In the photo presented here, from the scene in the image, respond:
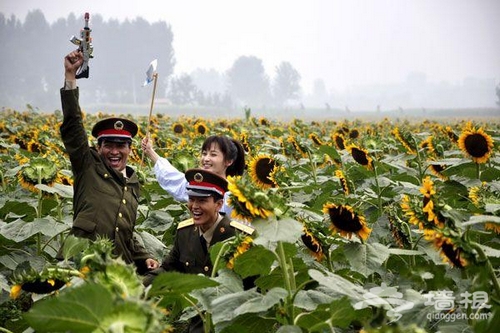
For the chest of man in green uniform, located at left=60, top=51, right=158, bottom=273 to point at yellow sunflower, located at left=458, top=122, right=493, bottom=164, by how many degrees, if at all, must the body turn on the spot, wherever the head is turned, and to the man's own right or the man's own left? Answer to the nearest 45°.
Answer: approximately 45° to the man's own left

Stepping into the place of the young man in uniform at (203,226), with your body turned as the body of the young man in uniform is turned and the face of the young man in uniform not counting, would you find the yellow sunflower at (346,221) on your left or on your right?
on your left

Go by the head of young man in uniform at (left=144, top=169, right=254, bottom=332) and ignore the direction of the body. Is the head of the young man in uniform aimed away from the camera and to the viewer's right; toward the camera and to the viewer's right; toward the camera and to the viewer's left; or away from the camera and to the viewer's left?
toward the camera and to the viewer's left

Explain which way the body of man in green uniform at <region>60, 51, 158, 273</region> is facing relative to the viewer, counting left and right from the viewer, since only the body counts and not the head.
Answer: facing the viewer and to the right of the viewer

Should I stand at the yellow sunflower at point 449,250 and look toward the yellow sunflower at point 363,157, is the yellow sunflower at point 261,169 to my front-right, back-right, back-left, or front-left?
front-left

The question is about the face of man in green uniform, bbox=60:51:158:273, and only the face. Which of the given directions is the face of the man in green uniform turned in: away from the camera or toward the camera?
toward the camera

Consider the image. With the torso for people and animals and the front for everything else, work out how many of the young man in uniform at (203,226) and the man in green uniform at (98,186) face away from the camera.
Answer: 0

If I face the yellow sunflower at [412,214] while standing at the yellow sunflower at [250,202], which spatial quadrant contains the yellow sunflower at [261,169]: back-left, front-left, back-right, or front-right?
front-left

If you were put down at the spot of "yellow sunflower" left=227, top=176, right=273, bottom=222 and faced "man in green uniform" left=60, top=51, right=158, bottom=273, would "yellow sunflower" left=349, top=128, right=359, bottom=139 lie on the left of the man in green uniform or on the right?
right

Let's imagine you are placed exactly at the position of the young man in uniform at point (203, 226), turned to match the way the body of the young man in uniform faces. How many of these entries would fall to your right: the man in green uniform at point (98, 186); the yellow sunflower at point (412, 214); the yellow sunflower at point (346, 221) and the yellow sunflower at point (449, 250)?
1

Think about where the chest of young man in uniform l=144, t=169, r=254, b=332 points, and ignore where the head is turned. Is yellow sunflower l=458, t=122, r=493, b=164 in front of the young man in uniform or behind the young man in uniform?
behind
